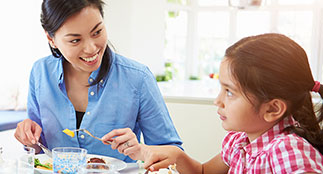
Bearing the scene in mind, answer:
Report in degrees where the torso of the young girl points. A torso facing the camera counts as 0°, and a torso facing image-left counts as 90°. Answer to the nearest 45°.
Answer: approximately 90°

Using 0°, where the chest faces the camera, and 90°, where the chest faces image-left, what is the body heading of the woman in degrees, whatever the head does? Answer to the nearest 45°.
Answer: approximately 0°

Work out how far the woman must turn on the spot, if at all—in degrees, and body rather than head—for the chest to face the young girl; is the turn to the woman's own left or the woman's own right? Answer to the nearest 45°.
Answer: approximately 45° to the woman's own left

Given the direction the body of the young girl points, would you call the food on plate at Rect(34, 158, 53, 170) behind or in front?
in front

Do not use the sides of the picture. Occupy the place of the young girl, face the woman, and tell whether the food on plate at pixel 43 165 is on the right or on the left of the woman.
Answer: left

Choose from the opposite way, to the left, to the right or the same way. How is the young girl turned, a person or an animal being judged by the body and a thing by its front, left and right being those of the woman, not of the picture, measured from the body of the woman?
to the right

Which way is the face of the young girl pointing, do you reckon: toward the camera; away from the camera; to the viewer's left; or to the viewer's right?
to the viewer's left

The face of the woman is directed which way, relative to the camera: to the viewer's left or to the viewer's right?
to the viewer's right

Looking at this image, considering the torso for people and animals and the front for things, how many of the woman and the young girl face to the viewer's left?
1
